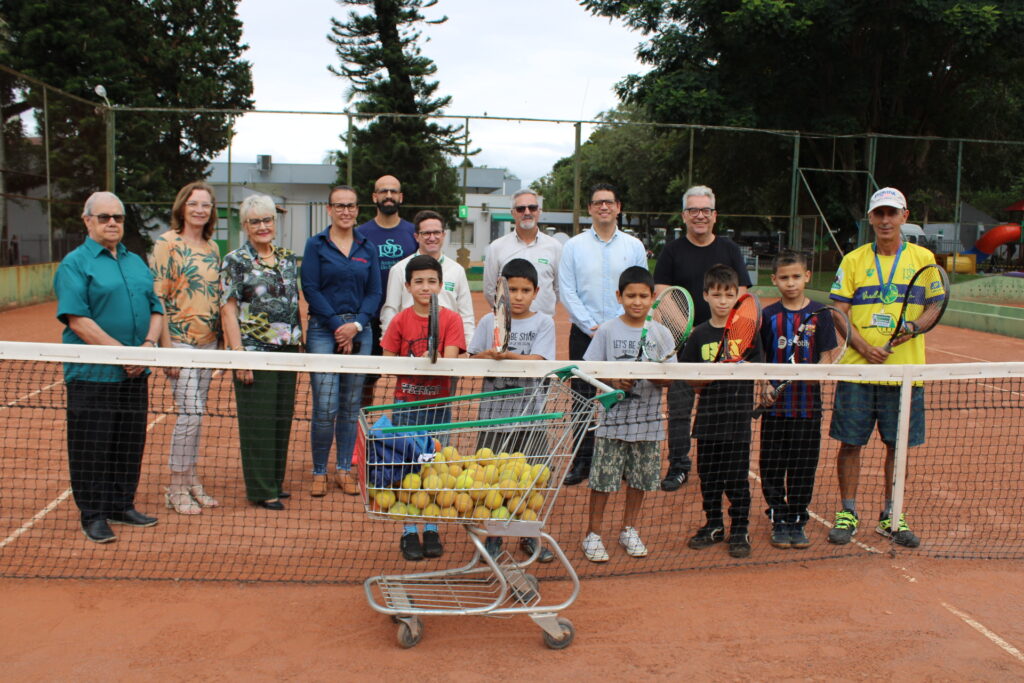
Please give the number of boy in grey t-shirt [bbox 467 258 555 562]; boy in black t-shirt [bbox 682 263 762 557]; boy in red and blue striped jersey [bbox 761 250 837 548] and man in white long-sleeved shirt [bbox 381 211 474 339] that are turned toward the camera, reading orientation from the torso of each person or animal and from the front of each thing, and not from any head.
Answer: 4

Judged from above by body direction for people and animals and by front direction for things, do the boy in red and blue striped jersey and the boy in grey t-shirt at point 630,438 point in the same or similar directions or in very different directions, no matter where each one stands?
same or similar directions

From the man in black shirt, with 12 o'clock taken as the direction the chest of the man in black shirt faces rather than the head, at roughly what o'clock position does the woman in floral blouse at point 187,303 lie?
The woman in floral blouse is roughly at 2 o'clock from the man in black shirt.

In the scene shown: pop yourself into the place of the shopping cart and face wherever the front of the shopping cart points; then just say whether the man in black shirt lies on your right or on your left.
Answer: on your right

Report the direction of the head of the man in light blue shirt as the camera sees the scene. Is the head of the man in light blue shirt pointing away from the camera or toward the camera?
toward the camera

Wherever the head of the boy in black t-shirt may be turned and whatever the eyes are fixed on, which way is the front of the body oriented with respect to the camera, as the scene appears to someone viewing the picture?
toward the camera

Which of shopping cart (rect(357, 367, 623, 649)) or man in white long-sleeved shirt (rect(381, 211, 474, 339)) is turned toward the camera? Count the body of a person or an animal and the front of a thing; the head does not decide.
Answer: the man in white long-sleeved shirt

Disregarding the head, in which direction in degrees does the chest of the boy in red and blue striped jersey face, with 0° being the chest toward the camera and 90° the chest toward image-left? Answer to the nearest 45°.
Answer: approximately 0°

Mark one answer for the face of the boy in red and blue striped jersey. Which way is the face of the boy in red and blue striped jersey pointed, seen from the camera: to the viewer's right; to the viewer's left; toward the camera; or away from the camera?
toward the camera

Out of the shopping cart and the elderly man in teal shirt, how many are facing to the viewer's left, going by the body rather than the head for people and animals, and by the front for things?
1

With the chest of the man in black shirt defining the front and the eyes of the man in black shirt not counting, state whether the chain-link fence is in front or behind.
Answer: behind

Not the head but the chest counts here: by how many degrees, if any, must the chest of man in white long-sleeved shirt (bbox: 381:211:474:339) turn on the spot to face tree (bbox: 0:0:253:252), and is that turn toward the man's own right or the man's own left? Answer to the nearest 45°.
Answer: approximately 180°
